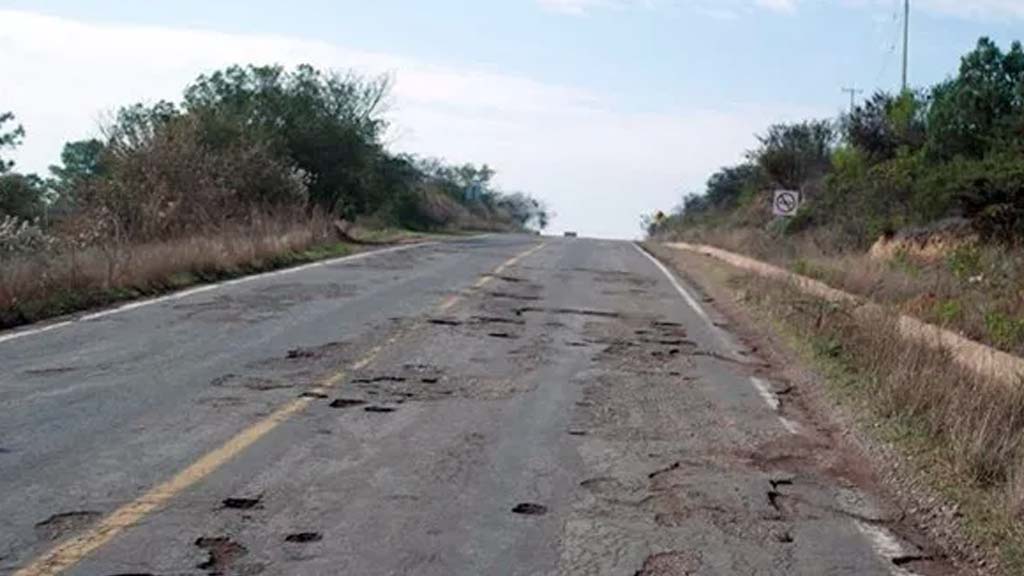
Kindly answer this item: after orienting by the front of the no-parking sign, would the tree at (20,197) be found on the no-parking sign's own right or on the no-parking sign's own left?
on the no-parking sign's own right

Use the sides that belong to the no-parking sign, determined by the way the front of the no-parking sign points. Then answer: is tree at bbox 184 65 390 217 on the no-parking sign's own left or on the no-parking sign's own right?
on the no-parking sign's own right

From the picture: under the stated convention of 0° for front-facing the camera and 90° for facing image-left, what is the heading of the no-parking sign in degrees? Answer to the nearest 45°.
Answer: approximately 0°

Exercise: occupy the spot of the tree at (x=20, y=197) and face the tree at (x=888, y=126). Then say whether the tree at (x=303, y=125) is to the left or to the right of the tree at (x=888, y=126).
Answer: left

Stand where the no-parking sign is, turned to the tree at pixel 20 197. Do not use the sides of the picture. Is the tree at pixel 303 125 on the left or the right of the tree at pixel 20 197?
right
